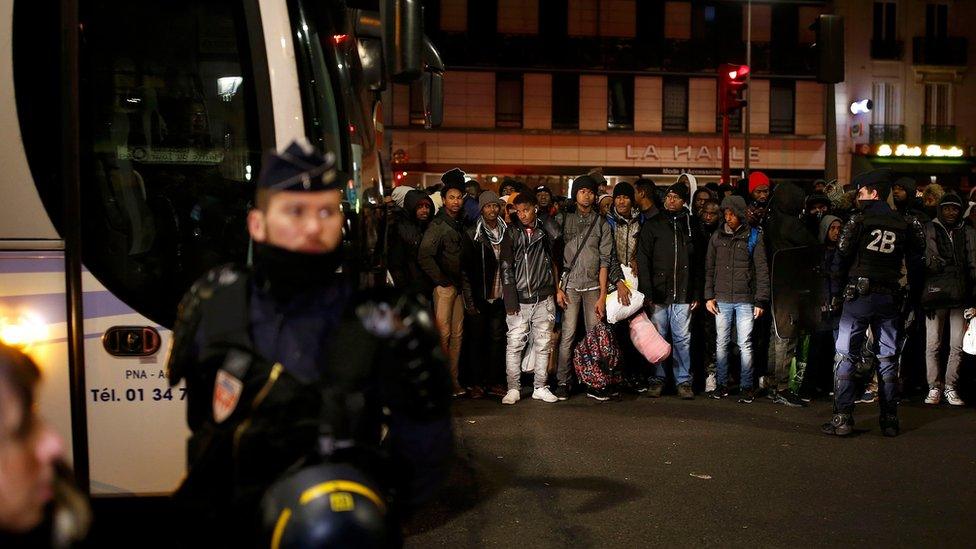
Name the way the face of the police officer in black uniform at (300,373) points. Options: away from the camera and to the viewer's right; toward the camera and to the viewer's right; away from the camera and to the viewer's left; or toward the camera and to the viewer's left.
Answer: toward the camera and to the viewer's right

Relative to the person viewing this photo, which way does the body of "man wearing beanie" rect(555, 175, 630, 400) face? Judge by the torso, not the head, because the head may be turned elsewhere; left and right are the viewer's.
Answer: facing the viewer

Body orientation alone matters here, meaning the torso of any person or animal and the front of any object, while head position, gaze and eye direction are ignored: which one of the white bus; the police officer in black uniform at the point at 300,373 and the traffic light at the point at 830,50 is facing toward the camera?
the police officer in black uniform

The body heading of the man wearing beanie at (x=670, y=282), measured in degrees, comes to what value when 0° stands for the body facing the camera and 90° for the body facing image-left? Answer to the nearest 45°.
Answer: approximately 0°

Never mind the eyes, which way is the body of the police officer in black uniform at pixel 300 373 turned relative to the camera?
toward the camera

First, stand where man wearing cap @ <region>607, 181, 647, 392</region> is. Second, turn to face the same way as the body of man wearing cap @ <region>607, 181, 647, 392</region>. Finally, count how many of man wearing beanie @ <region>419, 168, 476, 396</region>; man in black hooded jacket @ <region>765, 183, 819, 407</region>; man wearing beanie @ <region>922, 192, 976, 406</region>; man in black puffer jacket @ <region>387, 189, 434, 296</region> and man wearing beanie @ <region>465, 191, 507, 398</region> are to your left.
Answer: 2

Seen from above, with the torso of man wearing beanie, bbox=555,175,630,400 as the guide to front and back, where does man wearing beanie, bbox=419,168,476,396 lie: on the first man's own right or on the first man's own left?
on the first man's own right

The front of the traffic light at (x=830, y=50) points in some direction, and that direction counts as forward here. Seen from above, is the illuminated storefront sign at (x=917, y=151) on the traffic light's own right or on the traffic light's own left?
on the traffic light's own right

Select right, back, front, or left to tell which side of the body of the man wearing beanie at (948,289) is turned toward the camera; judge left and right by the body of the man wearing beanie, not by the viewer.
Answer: front

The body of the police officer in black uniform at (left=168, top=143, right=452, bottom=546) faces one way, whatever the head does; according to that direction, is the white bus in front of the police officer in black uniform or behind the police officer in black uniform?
behind

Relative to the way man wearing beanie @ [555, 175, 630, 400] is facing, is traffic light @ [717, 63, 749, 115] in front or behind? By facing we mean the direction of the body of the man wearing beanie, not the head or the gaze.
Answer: behind
